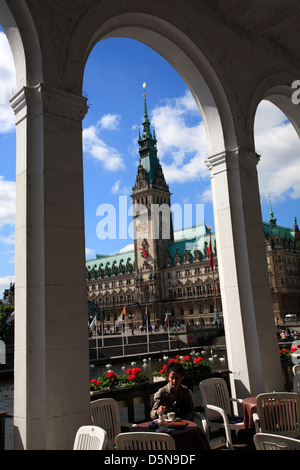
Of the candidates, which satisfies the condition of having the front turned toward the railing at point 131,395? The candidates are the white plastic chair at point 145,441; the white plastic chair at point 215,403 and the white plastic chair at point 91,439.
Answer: the white plastic chair at point 145,441

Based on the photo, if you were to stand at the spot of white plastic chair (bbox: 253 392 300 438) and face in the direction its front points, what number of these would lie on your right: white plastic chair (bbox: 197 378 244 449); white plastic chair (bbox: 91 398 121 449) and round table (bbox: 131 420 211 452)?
0

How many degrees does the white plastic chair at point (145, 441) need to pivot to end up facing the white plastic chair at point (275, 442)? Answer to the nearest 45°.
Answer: approximately 90° to its right

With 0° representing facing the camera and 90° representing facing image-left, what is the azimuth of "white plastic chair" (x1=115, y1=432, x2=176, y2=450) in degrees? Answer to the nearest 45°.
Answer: approximately 180°

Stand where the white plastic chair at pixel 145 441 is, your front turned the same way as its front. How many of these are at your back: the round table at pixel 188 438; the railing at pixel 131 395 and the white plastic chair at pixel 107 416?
0

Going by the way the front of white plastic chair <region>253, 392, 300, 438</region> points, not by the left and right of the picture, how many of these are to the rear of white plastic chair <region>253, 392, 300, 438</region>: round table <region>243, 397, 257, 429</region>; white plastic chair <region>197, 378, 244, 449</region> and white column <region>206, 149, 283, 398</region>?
0

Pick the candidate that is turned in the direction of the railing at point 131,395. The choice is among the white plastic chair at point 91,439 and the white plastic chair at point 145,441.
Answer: the white plastic chair at point 145,441

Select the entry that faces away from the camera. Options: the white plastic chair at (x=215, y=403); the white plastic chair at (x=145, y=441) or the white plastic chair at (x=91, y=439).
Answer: the white plastic chair at (x=145, y=441)

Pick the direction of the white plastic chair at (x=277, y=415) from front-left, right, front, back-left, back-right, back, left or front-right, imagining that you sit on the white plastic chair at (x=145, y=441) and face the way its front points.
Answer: front-right

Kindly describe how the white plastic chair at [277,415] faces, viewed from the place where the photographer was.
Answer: facing away from the viewer
